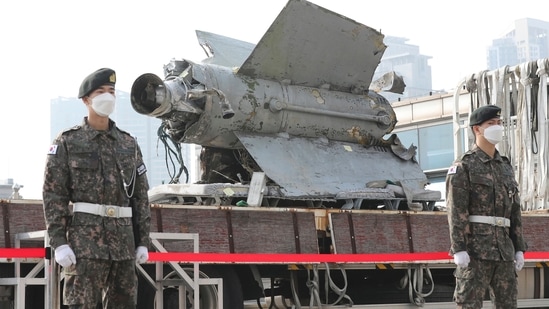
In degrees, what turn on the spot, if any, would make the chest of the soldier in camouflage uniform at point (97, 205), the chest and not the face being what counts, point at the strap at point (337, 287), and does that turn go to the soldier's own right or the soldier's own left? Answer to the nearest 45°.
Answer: approximately 90° to the soldier's own left

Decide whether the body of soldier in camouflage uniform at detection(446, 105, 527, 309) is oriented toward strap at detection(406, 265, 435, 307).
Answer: no

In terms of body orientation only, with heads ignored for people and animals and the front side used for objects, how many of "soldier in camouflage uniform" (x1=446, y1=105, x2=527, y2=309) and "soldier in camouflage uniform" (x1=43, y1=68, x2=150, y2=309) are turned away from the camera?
0

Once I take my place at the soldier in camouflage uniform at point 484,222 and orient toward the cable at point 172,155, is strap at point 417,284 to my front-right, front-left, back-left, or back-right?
front-right

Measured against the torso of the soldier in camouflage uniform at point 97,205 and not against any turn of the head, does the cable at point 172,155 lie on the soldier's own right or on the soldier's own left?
on the soldier's own left

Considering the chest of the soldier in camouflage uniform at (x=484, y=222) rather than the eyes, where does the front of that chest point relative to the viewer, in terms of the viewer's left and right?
facing the viewer and to the right of the viewer

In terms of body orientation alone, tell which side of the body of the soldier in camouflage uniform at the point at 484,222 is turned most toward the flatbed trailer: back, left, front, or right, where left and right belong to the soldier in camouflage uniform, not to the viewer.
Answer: back

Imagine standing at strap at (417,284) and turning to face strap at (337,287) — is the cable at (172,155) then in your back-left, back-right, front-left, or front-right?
front-right

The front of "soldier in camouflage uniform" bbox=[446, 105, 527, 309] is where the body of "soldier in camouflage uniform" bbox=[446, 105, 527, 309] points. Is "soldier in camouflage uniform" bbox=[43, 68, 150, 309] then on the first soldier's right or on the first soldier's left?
on the first soldier's right

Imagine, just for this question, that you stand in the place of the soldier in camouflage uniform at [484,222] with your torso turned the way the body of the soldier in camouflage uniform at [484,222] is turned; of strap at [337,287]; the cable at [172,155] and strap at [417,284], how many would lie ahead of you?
0

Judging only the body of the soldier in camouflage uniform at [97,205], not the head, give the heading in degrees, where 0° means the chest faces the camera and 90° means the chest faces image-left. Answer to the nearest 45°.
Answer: approximately 315°
